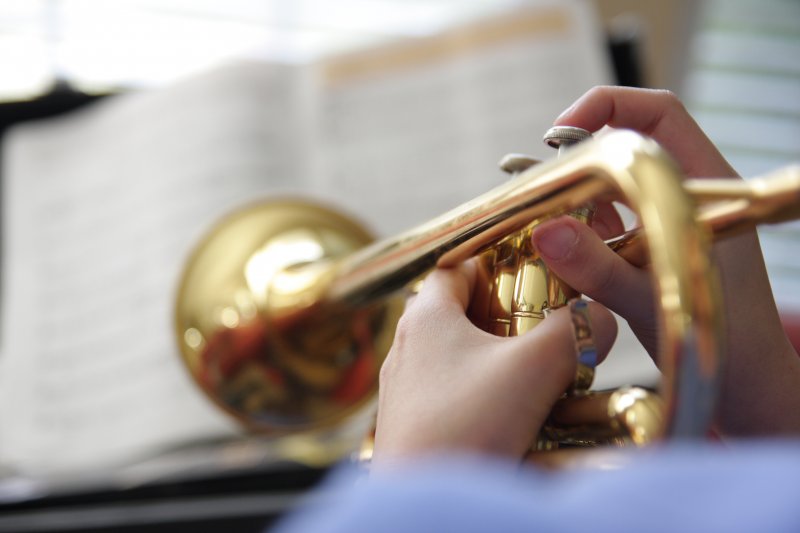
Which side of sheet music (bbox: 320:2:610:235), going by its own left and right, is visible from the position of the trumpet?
front

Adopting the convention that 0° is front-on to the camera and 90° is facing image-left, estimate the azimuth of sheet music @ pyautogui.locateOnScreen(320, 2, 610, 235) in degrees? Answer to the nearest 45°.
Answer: approximately 0°

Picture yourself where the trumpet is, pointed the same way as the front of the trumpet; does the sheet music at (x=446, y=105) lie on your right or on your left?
on your right

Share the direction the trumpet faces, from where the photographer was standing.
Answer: facing away from the viewer and to the left of the viewer

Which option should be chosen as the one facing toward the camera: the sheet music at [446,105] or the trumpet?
the sheet music

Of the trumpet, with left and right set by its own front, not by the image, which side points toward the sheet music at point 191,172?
front

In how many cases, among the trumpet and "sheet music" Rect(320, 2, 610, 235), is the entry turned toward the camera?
1
